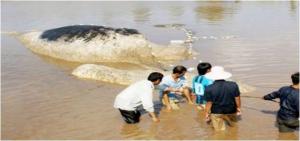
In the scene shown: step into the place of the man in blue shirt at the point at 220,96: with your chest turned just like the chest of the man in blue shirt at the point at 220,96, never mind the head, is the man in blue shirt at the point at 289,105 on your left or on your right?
on your right

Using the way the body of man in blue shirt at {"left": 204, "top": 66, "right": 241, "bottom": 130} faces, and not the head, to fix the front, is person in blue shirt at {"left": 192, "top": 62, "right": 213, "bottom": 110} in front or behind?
in front

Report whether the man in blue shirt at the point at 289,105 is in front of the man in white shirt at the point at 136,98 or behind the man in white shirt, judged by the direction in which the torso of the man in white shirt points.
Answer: in front

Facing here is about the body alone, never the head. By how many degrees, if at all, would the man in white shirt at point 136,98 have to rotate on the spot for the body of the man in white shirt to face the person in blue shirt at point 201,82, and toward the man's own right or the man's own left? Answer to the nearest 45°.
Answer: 0° — they already face them

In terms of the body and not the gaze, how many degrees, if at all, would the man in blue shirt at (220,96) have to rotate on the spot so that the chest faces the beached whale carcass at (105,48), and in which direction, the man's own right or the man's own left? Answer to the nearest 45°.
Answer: approximately 45° to the man's own left

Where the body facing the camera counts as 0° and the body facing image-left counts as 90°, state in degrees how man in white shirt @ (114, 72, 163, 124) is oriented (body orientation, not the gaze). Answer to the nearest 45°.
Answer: approximately 270°

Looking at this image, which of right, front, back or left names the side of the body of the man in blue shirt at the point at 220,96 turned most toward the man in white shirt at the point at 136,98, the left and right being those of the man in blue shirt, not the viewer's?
left

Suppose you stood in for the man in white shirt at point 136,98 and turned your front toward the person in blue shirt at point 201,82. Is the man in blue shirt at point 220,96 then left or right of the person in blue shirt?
right

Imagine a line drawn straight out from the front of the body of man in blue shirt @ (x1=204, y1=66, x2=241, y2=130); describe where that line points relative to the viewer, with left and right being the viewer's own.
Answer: facing away from the viewer
